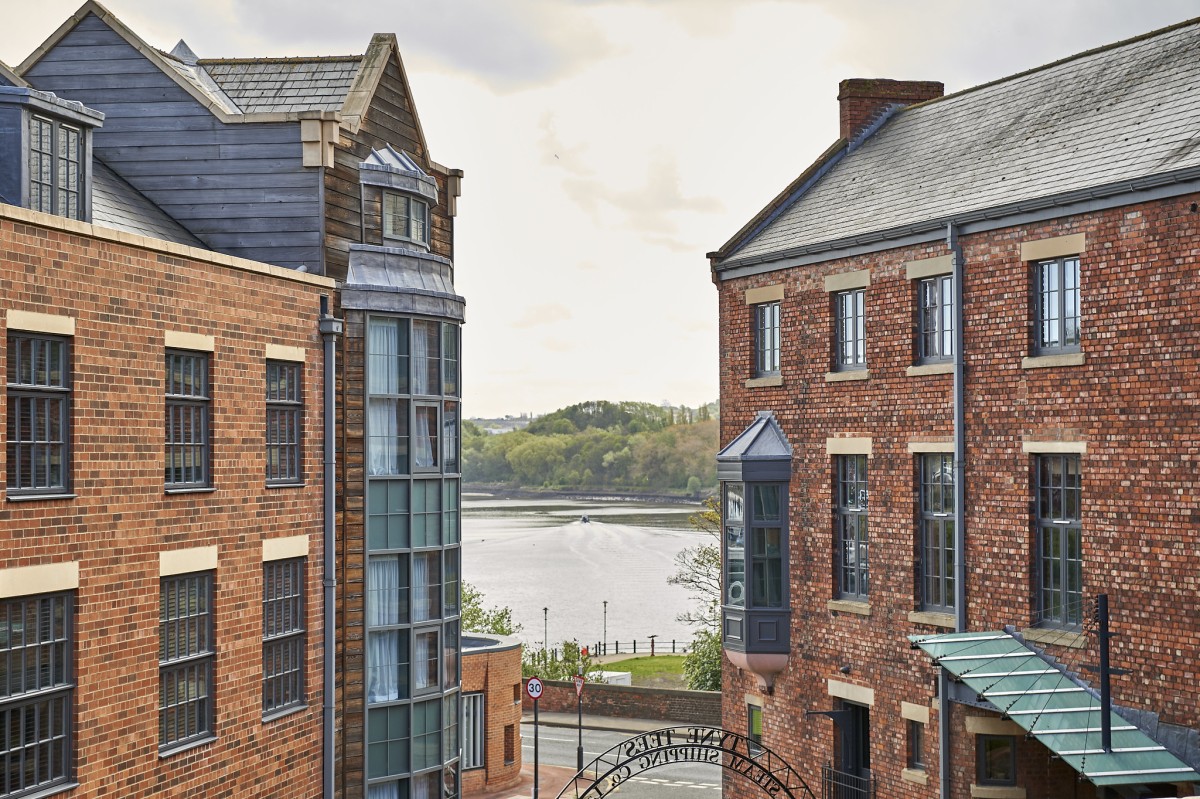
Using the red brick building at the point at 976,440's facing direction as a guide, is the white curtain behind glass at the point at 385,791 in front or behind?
in front

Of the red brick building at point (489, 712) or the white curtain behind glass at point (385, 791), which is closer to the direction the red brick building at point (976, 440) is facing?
the white curtain behind glass

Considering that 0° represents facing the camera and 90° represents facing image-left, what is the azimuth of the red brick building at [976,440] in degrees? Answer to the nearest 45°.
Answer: approximately 45°

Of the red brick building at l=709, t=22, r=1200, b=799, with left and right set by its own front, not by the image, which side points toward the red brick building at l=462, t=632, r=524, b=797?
right

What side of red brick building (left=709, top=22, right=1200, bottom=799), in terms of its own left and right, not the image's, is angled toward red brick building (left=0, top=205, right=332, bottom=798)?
front
